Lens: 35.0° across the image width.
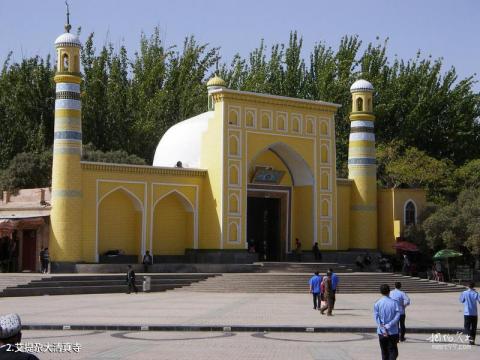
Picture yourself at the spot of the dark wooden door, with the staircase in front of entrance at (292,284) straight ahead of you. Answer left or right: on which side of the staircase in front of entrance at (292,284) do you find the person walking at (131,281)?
right

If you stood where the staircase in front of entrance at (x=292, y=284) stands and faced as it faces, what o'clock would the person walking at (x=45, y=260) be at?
The person walking is roughly at 3 o'clock from the staircase in front of entrance.

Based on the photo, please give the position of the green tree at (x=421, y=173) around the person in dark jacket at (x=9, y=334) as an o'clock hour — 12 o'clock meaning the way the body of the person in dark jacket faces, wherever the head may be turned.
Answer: The green tree is roughly at 1 o'clock from the person in dark jacket.

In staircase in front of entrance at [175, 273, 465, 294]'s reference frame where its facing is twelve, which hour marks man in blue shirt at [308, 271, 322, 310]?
The man in blue shirt is roughly at 12 o'clock from the staircase in front of entrance.

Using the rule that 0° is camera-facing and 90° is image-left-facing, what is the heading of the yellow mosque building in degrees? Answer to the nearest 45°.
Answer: approximately 315°

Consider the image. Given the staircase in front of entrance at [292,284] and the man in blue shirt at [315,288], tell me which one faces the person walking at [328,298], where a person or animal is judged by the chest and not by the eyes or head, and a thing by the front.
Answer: the staircase in front of entrance

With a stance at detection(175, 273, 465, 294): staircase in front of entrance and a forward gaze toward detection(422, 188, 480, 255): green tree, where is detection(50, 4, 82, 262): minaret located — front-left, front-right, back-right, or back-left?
back-left

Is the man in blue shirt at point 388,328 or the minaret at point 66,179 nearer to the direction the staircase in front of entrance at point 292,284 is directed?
the man in blue shirt

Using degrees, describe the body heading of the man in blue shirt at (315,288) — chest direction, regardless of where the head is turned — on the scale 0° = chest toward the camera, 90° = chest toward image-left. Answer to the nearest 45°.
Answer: approximately 180°

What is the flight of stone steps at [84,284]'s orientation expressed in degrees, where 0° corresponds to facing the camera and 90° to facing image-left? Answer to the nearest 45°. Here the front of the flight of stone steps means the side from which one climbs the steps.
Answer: approximately 0°

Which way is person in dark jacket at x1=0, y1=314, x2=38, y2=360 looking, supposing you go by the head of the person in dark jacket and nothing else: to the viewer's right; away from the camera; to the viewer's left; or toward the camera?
away from the camera
